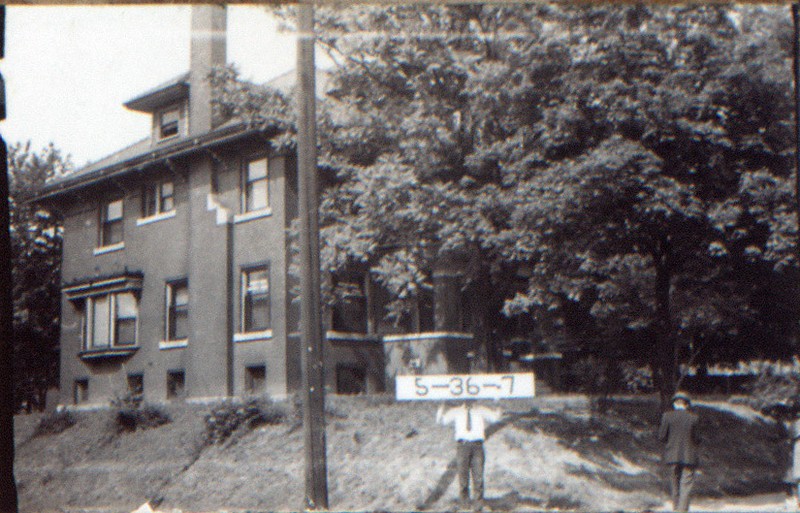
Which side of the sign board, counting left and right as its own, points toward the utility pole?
right

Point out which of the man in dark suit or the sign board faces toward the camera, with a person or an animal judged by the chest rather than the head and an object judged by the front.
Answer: the sign board

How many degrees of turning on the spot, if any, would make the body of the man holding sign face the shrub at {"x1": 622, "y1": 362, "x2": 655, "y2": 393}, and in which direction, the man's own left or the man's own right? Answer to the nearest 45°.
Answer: approximately 180°

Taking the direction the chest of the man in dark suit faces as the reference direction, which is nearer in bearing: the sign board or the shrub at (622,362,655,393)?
the shrub

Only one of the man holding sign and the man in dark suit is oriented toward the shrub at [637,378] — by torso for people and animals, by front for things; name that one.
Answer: the man in dark suit

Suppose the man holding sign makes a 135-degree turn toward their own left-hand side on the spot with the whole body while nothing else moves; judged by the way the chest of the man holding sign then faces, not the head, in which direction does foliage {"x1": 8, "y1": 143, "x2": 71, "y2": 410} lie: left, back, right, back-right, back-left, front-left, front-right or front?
left

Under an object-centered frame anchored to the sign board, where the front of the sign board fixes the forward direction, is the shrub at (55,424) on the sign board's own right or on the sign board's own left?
on the sign board's own right

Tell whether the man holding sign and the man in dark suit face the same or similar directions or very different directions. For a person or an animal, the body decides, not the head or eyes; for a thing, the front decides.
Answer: very different directions

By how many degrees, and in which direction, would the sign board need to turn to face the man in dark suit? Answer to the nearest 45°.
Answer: approximately 90° to its left

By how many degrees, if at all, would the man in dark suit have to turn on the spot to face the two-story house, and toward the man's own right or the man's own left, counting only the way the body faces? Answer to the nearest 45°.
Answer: approximately 45° to the man's own left

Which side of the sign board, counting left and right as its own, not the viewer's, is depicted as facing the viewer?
front

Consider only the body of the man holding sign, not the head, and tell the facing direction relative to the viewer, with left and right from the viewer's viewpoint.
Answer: facing the viewer

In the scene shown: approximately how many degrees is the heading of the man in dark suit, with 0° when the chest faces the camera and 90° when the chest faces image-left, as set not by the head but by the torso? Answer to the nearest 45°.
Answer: approximately 180°

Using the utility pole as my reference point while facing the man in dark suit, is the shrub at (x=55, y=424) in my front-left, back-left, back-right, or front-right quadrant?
back-left

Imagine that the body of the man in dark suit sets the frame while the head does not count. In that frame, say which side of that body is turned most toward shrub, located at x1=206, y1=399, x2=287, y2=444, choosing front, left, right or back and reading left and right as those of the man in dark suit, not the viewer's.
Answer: left

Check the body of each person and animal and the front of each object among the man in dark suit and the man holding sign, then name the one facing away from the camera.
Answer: the man in dark suit
